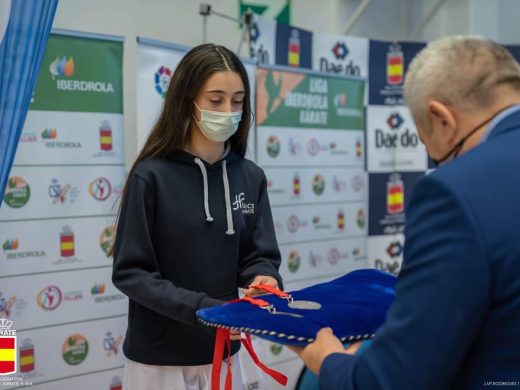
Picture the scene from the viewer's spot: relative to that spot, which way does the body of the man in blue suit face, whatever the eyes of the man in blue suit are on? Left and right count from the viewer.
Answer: facing away from the viewer and to the left of the viewer

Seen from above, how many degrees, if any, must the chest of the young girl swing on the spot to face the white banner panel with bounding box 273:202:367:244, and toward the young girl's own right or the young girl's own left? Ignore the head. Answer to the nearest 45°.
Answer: approximately 135° to the young girl's own left

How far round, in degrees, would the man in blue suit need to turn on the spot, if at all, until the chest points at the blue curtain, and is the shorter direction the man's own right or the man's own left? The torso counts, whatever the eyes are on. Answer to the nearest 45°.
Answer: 0° — they already face it

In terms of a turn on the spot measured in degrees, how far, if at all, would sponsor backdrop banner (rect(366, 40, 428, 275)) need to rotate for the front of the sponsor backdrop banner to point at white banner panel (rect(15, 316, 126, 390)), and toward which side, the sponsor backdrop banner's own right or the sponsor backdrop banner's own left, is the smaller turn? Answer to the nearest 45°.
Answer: approximately 45° to the sponsor backdrop banner's own right

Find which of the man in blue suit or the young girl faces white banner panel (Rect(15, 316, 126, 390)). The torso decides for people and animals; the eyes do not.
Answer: the man in blue suit

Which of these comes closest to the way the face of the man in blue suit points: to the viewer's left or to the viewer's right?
to the viewer's left

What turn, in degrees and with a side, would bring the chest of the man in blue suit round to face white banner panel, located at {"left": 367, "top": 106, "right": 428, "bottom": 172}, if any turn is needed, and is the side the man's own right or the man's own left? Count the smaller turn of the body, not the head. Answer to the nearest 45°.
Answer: approximately 45° to the man's own right

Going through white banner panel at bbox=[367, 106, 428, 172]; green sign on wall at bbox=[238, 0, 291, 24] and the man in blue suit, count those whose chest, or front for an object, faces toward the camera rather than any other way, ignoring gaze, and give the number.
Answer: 2
